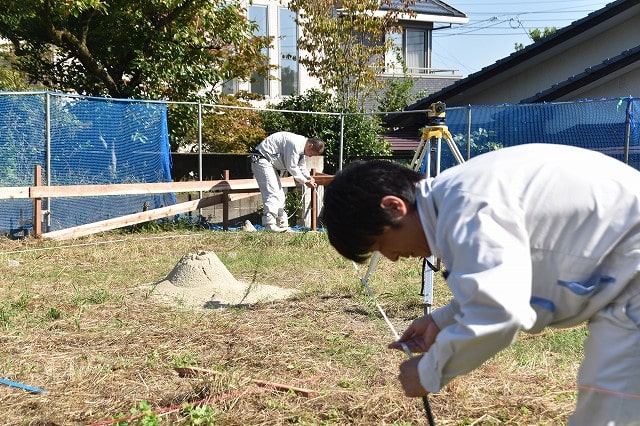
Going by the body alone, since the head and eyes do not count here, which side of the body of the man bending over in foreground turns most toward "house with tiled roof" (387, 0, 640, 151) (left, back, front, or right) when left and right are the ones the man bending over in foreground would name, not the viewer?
right

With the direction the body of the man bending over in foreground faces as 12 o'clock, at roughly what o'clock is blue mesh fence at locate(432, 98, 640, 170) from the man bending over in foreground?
The blue mesh fence is roughly at 3 o'clock from the man bending over in foreground.

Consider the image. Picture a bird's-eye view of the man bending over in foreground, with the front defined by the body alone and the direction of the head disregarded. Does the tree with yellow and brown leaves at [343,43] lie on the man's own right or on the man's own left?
on the man's own right

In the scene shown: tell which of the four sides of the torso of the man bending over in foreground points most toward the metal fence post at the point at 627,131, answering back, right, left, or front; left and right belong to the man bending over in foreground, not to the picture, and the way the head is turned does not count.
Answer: right

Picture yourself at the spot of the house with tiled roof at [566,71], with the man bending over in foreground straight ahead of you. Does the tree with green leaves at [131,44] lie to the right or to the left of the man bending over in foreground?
right

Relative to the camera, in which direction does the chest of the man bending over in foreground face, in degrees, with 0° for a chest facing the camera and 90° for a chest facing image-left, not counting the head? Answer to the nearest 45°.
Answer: approximately 90°

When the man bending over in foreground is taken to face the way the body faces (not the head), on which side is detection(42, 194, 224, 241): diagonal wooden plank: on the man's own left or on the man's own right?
on the man's own right

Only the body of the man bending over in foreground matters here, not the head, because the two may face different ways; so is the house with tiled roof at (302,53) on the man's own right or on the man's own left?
on the man's own right
